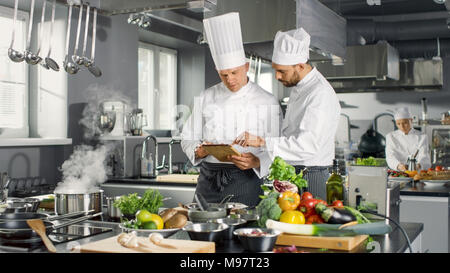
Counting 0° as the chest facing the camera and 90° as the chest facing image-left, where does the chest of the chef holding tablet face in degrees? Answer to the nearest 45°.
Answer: approximately 0°

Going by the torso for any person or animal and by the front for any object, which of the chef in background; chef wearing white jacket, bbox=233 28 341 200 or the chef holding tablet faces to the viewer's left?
the chef wearing white jacket

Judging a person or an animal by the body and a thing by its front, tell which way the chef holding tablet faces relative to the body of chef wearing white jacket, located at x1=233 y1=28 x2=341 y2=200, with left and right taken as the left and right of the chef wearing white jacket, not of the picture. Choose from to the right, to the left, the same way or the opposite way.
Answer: to the left

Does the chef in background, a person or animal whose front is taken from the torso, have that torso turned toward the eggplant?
yes

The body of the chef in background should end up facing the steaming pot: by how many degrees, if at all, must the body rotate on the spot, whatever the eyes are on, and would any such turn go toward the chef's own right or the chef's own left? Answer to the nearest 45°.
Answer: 0° — they already face it

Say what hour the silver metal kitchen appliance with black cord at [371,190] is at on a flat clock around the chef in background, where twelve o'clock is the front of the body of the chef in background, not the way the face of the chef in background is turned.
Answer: The silver metal kitchen appliance with black cord is roughly at 12 o'clock from the chef in background.

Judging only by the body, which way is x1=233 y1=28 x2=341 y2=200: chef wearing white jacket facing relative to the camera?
to the viewer's left

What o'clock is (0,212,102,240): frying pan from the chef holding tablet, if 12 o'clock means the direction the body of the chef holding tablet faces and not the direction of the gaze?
The frying pan is roughly at 1 o'clock from the chef holding tablet.

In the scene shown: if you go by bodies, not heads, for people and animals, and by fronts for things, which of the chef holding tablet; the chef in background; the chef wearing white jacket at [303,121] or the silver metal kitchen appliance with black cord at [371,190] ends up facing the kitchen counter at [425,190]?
the chef in background
